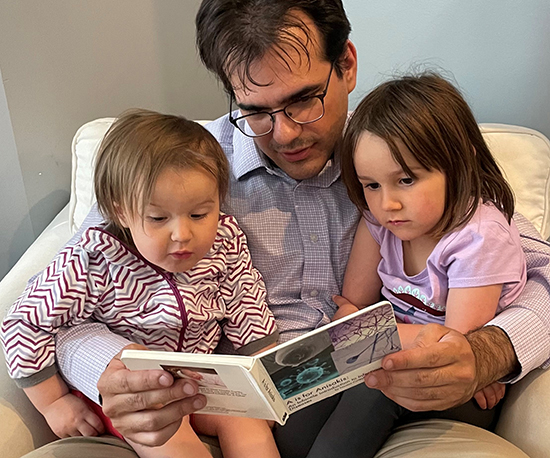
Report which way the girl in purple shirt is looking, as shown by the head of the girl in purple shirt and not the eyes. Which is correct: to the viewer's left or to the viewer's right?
to the viewer's left

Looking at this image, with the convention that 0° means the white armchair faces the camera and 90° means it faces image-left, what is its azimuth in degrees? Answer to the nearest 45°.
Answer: approximately 0°
